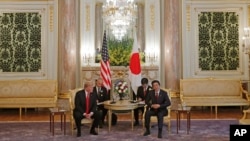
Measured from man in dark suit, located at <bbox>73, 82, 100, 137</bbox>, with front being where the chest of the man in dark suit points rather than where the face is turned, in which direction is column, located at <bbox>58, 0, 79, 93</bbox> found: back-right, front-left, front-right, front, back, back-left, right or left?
back

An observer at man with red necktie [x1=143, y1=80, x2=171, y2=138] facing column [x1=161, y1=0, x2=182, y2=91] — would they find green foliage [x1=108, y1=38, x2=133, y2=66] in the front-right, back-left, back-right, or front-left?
front-left

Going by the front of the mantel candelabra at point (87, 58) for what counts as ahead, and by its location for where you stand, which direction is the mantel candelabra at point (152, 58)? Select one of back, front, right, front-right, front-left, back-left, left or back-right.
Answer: left

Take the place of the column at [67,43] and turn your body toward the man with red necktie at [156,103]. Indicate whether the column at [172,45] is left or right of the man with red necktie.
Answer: left

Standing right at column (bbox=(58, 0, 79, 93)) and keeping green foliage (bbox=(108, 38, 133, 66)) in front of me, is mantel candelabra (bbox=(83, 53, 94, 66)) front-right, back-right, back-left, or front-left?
front-left

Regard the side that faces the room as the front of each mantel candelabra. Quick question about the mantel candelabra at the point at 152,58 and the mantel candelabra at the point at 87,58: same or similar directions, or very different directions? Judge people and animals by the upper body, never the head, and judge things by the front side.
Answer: same or similar directions

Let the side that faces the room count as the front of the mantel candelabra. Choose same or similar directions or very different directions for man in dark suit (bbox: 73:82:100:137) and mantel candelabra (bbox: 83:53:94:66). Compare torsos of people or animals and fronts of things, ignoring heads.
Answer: same or similar directions

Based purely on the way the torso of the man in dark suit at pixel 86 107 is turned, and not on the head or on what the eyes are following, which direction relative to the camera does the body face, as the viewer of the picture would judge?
toward the camera

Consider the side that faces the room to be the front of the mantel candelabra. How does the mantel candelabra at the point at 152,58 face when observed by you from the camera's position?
facing the viewer
